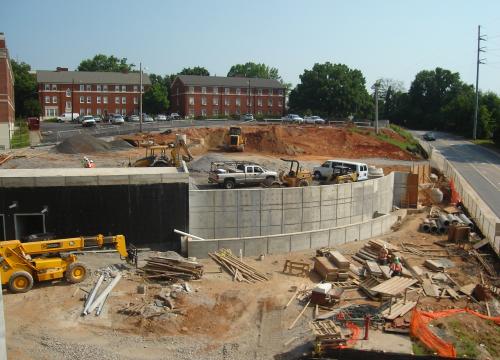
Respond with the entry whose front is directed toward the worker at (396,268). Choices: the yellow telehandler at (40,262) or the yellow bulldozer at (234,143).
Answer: the yellow telehandler at (40,262)

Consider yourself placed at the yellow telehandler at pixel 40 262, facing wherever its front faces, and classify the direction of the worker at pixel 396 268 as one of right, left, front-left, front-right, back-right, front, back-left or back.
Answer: front

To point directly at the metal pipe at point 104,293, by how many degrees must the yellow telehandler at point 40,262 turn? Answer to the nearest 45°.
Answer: approximately 45° to its right

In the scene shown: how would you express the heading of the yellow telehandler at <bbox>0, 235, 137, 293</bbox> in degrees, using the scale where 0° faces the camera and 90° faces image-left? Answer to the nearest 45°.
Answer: approximately 270°

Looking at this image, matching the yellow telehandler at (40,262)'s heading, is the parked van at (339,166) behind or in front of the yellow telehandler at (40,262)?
in front

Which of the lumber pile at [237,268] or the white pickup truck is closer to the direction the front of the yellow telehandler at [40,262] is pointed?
the lumber pile

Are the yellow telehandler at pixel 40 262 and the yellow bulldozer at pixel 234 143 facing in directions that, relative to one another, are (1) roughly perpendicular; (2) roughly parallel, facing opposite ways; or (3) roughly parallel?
roughly perpendicular
